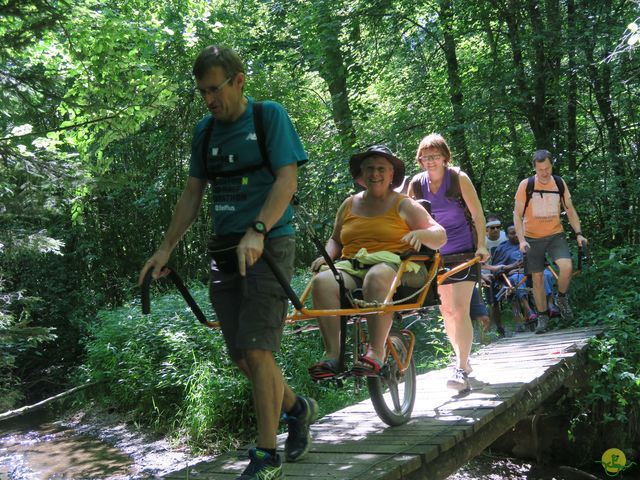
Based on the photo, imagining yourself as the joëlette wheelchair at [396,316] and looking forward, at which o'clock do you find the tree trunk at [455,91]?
The tree trunk is roughly at 5 o'clock from the joëlette wheelchair.

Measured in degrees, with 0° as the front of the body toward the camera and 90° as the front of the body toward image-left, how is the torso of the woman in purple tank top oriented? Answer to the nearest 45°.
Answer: approximately 45°

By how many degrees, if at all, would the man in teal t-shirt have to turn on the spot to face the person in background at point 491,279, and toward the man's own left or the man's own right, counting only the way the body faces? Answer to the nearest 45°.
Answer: approximately 180°

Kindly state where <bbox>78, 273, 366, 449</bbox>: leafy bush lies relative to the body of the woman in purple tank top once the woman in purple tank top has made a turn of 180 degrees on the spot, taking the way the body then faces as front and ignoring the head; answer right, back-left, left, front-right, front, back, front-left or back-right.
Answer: left

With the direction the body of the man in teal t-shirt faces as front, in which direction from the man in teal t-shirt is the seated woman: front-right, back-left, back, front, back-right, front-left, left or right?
back

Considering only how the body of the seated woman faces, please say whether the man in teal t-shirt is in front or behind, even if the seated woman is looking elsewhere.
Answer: in front

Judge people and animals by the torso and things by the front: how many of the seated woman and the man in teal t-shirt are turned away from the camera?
0

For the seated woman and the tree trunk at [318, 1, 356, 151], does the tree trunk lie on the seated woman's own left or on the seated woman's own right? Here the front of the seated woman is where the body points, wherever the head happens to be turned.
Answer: on the seated woman's own right

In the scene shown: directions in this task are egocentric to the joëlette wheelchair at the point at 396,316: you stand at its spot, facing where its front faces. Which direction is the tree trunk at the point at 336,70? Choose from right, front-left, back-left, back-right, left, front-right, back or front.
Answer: back-right

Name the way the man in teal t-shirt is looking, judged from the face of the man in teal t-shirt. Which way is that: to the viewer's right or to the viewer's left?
to the viewer's left

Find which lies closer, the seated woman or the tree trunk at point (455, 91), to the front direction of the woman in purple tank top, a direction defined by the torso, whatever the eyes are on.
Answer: the seated woman
